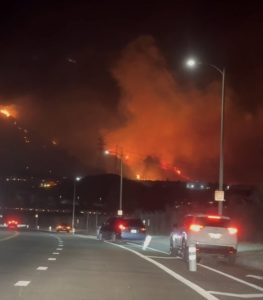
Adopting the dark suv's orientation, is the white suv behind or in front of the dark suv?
behind

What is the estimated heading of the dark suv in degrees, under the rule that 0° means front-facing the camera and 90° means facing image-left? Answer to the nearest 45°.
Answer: approximately 135°
